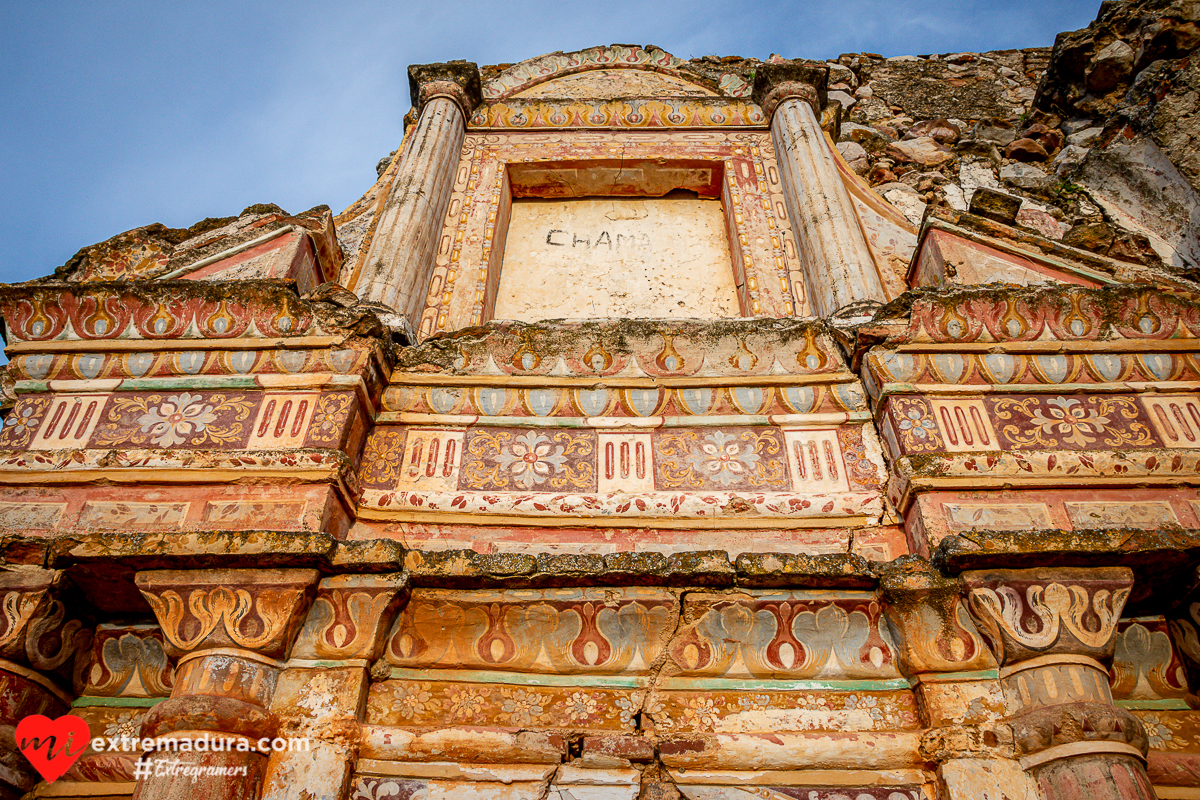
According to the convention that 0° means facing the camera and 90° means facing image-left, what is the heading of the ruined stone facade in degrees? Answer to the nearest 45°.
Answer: approximately 0°
